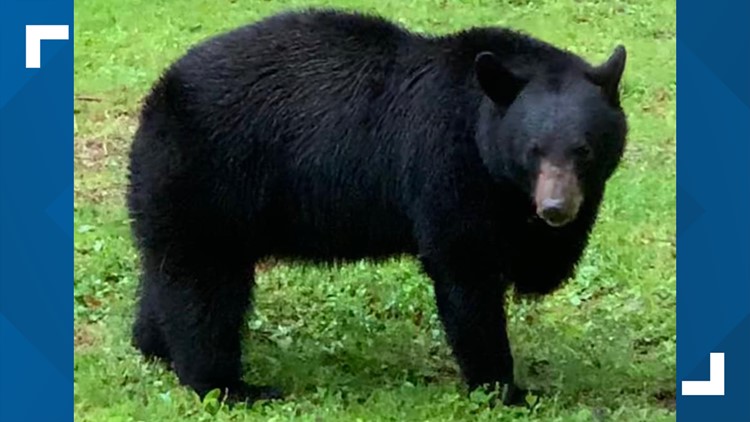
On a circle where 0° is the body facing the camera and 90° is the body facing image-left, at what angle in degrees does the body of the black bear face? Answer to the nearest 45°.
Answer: approximately 270°
